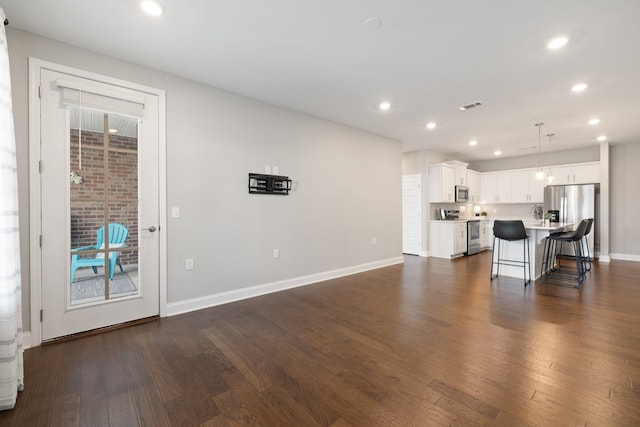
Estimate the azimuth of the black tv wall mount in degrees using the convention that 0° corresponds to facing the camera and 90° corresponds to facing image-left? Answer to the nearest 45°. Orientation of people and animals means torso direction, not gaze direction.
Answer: approximately 315°

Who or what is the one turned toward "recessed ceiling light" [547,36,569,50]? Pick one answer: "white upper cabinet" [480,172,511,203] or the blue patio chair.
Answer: the white upper cabinet

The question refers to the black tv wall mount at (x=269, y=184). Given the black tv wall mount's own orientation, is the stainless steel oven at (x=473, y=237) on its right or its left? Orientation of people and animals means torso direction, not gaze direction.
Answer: on its left

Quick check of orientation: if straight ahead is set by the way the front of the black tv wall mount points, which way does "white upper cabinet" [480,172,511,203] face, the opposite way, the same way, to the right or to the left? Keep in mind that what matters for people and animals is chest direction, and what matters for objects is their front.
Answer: to the right

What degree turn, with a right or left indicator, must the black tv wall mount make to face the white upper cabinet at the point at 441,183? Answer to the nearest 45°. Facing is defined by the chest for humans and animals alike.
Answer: approximately 90° to its left

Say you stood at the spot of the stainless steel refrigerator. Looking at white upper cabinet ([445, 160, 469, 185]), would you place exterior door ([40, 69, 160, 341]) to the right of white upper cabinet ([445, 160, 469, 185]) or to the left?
left

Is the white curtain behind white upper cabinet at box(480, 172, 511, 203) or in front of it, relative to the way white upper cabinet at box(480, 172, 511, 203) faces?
in front

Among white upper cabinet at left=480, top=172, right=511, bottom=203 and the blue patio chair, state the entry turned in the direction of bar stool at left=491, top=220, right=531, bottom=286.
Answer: the white upper cabinet

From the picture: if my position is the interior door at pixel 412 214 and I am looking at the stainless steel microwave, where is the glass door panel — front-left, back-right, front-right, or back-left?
back-right

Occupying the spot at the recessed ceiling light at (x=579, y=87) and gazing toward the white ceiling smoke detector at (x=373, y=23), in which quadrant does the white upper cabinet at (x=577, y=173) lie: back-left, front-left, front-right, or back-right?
back-right

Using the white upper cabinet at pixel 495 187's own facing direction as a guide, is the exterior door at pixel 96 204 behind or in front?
in front
